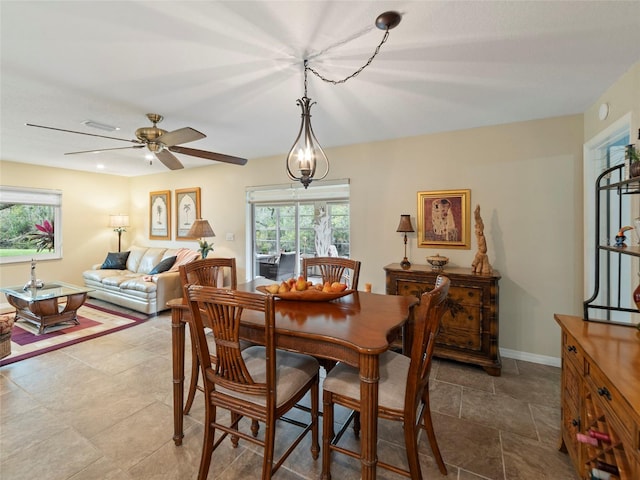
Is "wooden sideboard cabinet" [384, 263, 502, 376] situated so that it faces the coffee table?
no

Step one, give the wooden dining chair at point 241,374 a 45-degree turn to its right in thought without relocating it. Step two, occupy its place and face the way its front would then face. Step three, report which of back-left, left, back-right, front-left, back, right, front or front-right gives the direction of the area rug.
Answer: back-left

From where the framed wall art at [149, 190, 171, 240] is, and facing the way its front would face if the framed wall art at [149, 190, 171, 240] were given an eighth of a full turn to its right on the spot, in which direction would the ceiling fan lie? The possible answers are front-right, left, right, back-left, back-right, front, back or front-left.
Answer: left

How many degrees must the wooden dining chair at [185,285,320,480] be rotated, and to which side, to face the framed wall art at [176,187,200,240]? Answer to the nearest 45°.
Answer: approximately 45° to its left

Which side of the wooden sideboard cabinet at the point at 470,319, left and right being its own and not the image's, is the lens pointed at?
front

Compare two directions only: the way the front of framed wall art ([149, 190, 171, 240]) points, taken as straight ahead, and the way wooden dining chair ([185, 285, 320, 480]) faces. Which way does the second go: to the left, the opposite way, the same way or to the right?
the opposite way

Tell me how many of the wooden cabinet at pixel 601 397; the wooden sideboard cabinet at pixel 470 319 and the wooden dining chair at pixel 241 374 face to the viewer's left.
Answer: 1

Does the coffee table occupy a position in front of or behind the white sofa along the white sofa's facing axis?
in front

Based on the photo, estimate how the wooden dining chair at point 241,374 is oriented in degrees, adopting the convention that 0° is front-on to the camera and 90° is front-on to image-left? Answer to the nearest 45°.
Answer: approximately 225°

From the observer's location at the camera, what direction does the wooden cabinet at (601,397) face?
facing to the left of the viewer

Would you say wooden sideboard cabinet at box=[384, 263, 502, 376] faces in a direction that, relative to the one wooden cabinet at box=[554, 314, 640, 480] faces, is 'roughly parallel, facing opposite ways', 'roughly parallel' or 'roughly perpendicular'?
roughly perpendicular

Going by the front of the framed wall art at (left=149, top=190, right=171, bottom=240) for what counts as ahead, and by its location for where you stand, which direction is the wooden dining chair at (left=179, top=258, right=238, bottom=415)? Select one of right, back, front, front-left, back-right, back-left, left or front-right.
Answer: front-left

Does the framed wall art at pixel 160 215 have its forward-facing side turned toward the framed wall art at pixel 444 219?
no

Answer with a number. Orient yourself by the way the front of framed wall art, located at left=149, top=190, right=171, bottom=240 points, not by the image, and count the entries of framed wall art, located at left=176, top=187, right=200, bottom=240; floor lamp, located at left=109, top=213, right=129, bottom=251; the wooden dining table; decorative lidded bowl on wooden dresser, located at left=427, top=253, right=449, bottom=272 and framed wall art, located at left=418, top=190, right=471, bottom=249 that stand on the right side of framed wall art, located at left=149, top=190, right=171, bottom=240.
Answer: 1

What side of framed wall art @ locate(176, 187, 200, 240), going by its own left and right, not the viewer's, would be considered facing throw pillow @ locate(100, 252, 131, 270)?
right

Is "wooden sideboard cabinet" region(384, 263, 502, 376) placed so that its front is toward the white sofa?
no
